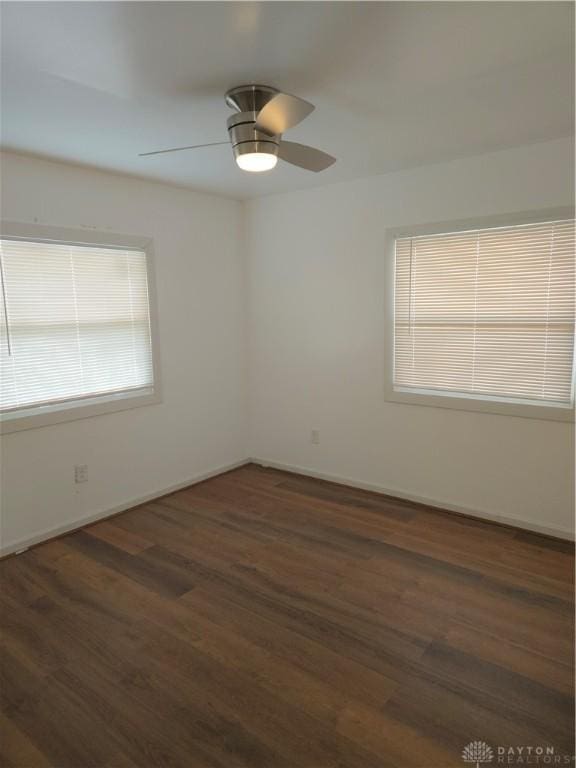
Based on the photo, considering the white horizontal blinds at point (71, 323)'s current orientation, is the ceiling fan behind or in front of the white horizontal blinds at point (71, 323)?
in front

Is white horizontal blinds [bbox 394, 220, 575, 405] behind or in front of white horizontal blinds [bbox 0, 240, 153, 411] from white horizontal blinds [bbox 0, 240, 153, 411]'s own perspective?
in front

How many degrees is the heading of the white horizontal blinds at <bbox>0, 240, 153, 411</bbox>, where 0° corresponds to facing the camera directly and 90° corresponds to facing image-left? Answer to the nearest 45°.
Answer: approximately 315°

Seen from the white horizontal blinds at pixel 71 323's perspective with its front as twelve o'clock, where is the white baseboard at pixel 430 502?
The white baseboard is roughly at 11 o'clock from the white horizontal blinds.

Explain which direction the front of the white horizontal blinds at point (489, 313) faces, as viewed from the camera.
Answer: facing the viewer and to the left of the viewer

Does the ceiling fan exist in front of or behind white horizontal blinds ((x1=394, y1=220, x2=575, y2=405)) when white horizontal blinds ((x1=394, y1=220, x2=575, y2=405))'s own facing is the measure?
in front

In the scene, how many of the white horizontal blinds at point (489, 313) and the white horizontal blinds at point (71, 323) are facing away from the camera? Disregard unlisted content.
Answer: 0
